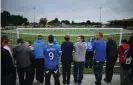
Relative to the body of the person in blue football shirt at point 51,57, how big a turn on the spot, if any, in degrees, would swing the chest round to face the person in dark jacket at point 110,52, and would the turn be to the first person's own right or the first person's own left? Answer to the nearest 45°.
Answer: approximately 45° to the first person's own right

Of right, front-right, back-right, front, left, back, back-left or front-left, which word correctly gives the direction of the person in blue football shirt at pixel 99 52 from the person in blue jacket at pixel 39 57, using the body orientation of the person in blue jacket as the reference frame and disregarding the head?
right

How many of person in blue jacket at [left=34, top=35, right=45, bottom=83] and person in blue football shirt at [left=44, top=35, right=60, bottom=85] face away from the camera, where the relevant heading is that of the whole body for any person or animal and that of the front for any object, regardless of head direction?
2

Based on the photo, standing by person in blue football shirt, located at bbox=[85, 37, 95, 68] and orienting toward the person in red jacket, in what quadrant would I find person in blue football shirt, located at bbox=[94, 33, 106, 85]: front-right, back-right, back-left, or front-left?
front-right

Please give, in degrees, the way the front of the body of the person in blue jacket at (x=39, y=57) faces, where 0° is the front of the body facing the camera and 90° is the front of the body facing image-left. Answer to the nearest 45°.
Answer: approximately 180°

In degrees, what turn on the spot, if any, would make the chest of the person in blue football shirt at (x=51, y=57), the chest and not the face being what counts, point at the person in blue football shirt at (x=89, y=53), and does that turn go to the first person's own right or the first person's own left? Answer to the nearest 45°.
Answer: approximately 45° to the first person's own right

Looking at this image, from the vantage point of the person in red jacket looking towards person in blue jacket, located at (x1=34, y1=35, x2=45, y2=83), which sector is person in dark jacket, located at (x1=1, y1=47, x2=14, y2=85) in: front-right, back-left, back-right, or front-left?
front-left

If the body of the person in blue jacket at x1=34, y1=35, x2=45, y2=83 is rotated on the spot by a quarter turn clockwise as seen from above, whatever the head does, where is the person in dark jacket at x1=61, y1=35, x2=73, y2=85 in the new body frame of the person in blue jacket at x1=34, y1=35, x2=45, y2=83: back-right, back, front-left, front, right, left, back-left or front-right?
front

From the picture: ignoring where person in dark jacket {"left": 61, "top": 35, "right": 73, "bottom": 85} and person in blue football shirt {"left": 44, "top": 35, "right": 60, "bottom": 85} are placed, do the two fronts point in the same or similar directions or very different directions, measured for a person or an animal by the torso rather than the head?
same or similar directions

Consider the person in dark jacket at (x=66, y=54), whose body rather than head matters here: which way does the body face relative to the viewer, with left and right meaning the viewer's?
facing away from the viewer

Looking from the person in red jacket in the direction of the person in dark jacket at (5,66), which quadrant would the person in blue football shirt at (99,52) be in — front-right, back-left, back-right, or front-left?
front-right

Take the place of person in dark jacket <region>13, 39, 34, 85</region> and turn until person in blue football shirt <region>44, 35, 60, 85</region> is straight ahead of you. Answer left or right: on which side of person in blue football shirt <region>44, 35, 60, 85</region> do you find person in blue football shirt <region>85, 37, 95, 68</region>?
left

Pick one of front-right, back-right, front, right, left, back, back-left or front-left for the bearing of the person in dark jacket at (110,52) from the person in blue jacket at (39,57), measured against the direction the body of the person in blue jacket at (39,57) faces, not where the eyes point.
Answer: right

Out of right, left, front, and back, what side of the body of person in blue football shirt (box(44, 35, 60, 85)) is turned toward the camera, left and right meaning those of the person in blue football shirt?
back

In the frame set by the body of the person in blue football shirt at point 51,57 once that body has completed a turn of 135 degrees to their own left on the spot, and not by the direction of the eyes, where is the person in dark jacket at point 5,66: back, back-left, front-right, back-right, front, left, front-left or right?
front
